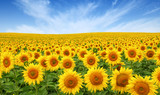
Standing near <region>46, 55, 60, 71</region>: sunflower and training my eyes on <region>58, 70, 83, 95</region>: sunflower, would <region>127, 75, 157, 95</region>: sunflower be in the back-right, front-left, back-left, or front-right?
front-left

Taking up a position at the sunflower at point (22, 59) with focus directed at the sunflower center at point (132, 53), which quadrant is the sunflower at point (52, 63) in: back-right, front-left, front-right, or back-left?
front-right

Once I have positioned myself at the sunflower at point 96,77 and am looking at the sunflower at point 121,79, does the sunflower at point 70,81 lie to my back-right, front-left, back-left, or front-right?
back-right

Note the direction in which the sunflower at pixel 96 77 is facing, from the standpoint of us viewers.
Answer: facing the viewer

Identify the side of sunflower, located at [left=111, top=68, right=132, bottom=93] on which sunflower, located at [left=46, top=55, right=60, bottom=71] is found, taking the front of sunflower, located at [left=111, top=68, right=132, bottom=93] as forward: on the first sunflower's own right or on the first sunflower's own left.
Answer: on the first sunflower's own right

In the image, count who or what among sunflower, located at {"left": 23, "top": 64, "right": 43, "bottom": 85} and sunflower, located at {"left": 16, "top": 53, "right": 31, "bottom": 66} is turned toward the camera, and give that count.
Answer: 2

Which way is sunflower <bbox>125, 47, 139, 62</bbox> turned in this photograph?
toward the camera

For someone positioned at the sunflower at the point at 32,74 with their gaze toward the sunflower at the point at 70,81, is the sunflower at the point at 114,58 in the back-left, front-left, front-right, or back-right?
front-left

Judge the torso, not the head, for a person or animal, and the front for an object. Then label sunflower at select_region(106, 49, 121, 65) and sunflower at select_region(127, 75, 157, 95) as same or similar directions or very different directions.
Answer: same or similar directions

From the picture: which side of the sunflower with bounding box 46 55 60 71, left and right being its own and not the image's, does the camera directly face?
front

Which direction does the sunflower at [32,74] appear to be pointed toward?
toward the camera

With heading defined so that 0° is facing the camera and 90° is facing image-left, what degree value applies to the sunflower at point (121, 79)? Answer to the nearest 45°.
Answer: approximately 0°

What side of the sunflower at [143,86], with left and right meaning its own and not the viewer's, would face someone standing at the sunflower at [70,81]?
right

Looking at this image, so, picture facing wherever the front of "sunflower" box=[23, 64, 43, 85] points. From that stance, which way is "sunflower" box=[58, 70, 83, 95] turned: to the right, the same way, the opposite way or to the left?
the same way

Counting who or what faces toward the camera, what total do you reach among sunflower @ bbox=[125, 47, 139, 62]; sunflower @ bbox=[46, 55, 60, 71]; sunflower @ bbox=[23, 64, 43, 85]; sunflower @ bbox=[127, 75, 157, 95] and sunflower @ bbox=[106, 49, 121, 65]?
5

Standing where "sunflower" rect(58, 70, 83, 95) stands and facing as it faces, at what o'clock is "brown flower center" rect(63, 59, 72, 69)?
The brown flower center is roughly at 6 o'clock from the sunflower.

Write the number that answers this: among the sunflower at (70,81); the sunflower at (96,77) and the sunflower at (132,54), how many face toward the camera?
3
